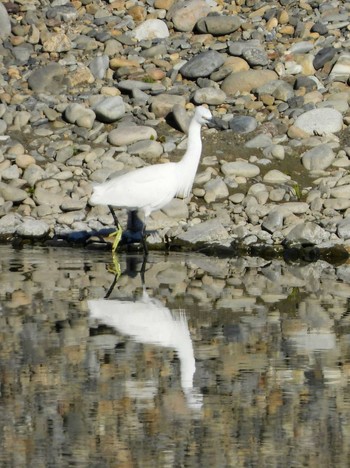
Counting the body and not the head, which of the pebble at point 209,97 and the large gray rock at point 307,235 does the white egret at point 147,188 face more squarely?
the large gray rock

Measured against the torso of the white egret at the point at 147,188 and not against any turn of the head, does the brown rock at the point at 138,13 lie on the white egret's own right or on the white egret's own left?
on the white egret's own left

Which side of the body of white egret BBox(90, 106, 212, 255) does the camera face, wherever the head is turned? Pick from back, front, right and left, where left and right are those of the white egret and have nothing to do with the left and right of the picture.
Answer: right

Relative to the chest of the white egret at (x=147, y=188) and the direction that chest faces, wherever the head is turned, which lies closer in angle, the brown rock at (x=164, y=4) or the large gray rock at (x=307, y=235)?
the large gray rock

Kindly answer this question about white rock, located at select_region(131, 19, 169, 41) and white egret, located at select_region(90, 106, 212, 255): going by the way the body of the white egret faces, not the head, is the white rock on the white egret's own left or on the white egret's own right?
on the white egret's own left

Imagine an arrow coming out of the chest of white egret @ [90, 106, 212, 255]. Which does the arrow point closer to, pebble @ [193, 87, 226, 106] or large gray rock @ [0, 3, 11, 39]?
the pebble

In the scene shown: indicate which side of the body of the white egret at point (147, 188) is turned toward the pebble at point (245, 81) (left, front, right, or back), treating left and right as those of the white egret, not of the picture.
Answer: left
